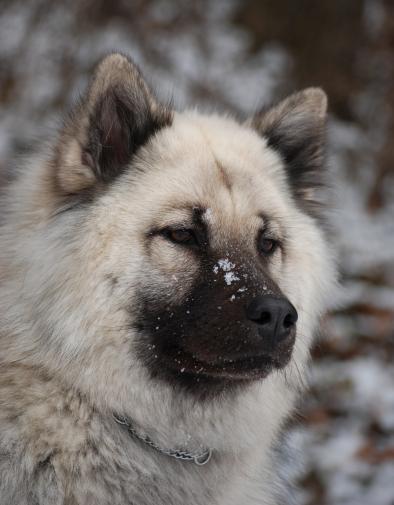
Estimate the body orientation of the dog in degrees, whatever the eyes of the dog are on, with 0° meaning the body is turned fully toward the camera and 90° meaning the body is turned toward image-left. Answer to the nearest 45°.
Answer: approximately 315°
